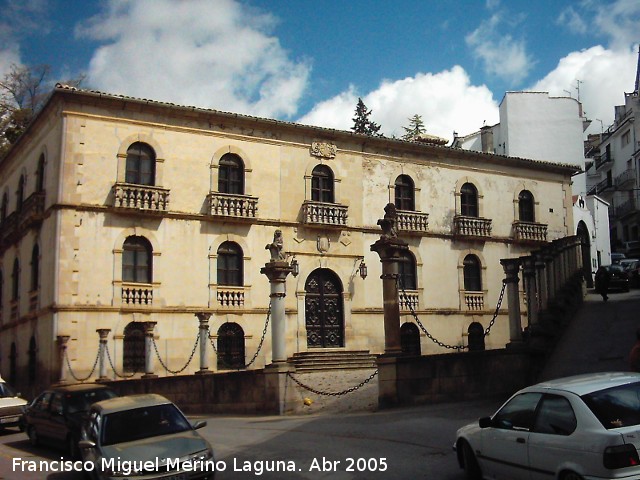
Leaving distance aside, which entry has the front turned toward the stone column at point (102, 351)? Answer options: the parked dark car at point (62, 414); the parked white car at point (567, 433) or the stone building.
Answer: the parked white car

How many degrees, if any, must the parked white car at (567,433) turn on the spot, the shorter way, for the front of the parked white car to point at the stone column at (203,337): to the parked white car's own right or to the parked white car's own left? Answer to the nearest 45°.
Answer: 0° — it already faces it

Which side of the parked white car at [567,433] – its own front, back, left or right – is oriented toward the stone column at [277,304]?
front

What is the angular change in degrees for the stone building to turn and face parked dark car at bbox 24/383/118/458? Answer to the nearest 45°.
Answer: approximately 45° to its right

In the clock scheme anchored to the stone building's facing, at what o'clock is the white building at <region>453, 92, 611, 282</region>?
The white building is roughly at 9 o'clock from the stone building.

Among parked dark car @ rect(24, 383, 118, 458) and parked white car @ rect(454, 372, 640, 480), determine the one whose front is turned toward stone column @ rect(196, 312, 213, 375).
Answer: the parked white car

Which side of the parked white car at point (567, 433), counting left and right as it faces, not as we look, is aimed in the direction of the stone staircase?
front
